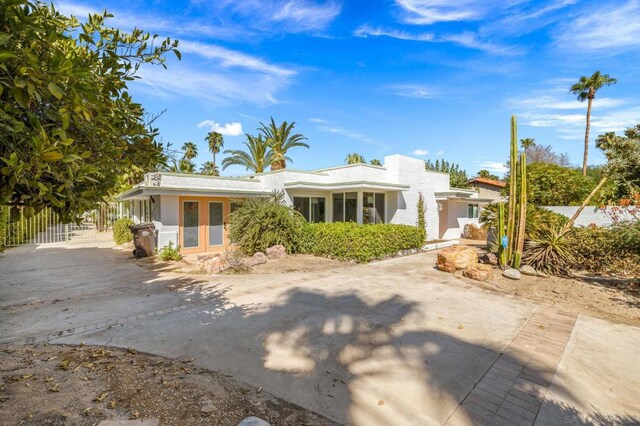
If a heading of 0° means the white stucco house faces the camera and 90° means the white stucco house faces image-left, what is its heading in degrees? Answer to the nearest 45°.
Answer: approximately 0°

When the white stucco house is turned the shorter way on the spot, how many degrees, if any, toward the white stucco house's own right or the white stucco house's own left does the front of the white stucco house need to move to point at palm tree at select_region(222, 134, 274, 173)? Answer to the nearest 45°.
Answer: approximately 180°

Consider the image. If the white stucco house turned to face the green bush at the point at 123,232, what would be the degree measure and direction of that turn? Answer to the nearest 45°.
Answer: approximately 90° to its right

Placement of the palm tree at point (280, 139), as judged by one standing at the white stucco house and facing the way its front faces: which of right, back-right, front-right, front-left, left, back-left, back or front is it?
back

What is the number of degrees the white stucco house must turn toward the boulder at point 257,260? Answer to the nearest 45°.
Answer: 0° — it already faces it

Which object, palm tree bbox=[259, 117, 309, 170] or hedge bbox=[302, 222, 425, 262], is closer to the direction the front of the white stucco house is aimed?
the hedge
